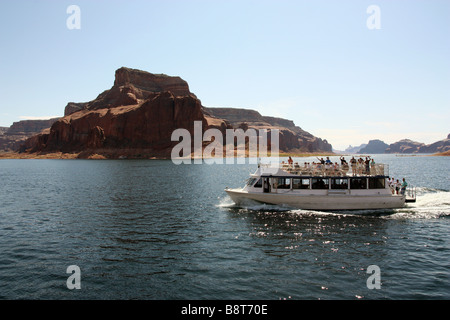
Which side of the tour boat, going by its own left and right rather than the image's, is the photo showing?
left
